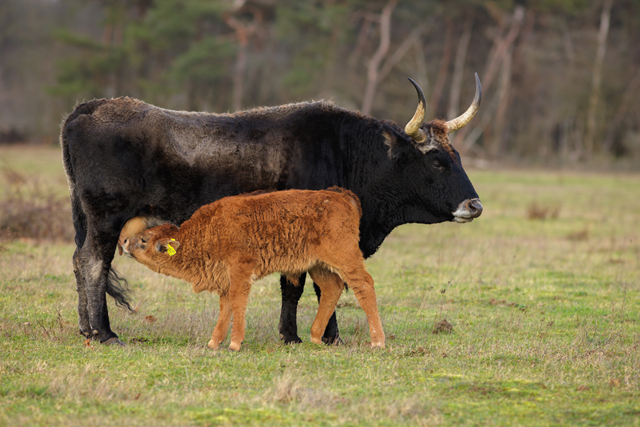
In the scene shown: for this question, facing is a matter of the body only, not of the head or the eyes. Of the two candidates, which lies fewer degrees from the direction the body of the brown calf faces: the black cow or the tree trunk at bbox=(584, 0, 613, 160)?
the black cow

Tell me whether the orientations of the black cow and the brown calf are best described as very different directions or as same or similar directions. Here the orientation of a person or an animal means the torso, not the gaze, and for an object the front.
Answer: very different directions

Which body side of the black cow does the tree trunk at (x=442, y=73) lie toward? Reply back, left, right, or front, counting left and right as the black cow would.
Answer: left

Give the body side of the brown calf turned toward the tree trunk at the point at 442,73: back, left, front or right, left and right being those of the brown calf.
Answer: right

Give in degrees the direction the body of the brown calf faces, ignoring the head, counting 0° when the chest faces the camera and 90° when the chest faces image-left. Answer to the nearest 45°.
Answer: approximately 90°

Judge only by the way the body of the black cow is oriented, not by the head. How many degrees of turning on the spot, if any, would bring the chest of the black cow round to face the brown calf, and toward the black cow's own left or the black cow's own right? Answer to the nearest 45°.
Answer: approximately 90° to the black cow's own right

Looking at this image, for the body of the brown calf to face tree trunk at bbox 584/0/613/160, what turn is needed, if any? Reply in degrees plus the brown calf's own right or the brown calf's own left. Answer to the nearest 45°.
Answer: approximately 135° to the brown calf's own right

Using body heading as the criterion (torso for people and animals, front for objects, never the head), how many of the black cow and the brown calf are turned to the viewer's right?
1

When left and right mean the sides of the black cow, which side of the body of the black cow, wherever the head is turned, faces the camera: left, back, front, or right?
right
